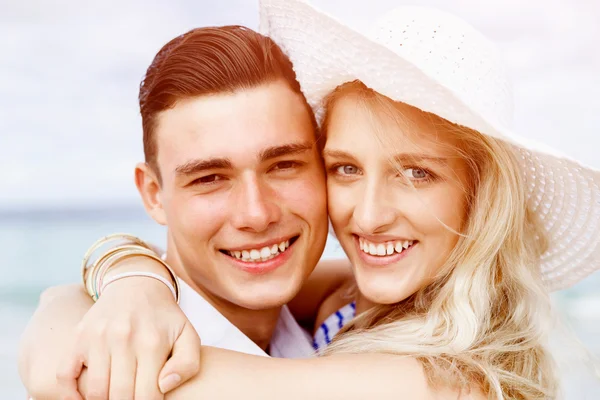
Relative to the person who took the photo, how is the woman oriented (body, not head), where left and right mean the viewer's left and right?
facing the viewer and to the left of the viewer

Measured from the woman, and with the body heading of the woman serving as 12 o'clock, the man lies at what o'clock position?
The man is roughly at 2 o'clock from the woman.
